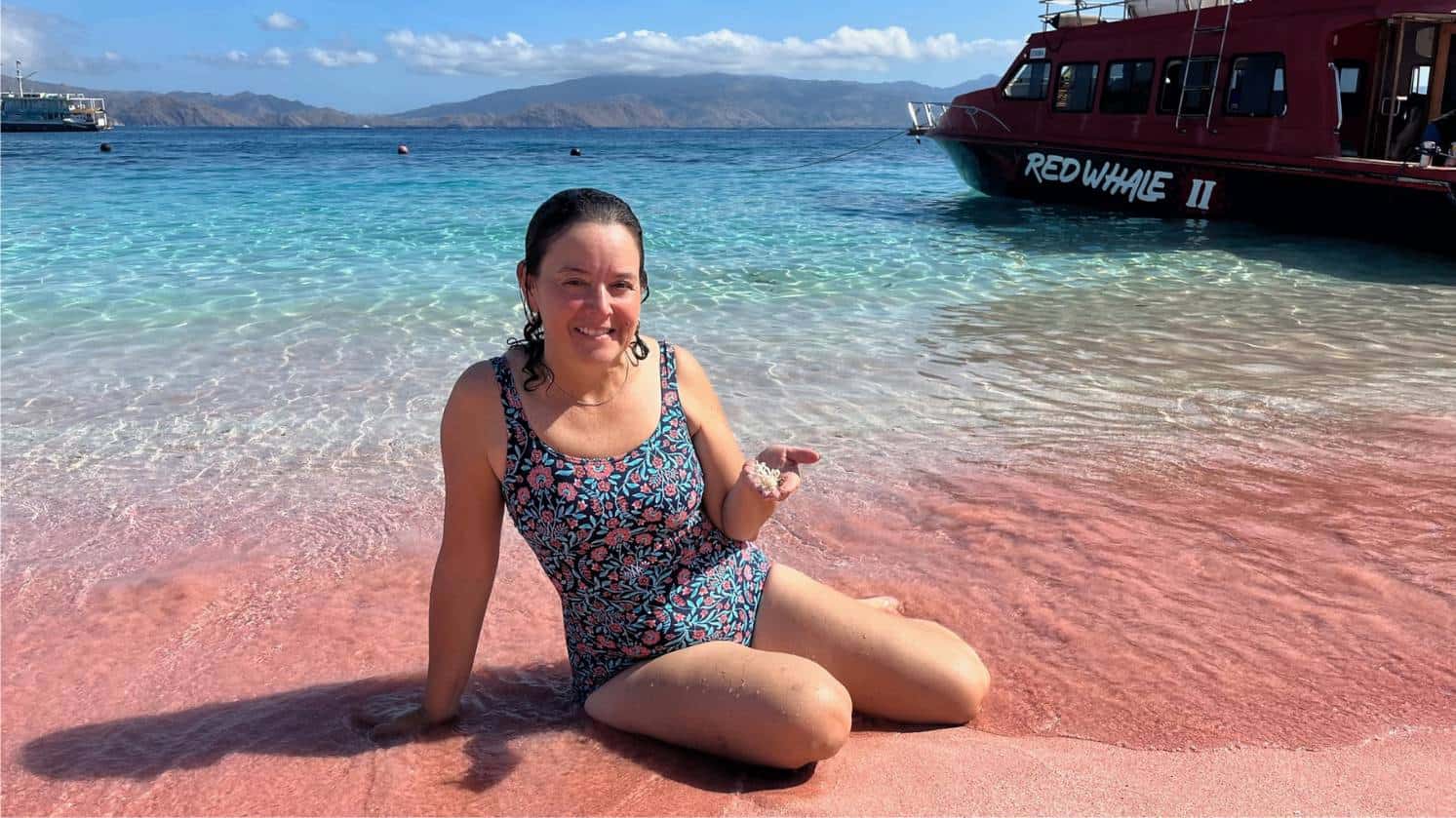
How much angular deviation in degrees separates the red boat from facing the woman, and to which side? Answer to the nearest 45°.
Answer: approximately 135° to its left

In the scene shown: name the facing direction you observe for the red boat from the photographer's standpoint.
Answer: facing away from the viewer and to the left of the viewer
